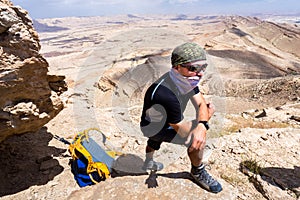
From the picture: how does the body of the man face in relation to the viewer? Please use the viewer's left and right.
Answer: facing the viewer and to the right of the viewer

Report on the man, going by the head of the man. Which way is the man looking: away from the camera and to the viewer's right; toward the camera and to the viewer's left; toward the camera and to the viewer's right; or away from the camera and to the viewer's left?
toward the camera and to the viewer's right

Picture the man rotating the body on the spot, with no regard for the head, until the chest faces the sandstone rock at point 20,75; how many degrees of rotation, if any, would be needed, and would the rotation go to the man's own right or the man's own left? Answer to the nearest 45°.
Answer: approximately 135° to the man's own right
